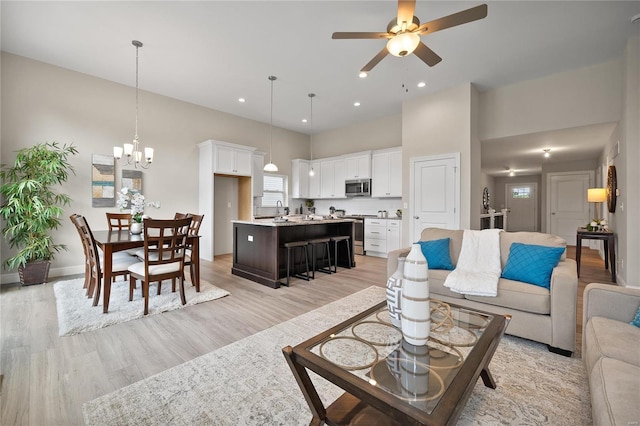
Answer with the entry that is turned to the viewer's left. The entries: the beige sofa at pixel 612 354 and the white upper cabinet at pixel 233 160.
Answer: the beige sofa

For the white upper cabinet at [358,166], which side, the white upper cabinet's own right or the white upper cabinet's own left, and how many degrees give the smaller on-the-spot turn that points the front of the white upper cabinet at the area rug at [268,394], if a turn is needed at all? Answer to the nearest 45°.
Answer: approximately 45° to the white upper cabinet's own left

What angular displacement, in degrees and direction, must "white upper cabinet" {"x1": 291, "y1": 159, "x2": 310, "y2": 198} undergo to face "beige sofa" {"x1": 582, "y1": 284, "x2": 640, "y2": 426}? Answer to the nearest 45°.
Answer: approximately 45° to its right

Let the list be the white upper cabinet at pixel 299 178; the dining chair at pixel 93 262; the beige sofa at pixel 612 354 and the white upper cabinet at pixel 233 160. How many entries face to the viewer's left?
1

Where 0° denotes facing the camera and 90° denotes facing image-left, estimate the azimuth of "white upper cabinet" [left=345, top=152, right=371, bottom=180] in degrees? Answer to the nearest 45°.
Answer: approximately 45°

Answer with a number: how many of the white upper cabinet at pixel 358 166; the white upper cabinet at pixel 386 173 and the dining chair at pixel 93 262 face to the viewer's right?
1

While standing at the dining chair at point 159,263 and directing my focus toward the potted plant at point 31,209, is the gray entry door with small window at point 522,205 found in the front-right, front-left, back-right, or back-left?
back-right

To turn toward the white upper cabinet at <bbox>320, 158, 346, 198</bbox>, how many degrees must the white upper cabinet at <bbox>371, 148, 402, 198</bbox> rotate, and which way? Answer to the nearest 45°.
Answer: approximately 90° to its right

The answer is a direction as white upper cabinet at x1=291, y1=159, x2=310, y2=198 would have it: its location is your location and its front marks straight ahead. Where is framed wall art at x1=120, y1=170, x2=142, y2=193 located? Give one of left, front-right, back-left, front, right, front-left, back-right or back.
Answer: right

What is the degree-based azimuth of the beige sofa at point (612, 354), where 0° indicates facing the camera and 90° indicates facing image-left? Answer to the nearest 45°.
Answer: approximately 90°

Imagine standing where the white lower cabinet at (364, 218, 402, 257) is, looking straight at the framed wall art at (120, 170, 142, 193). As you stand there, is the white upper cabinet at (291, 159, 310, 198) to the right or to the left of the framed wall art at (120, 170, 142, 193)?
right

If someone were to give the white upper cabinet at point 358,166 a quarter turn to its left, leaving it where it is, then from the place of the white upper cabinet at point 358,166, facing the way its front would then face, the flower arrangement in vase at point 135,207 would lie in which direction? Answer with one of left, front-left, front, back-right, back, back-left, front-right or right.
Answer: right

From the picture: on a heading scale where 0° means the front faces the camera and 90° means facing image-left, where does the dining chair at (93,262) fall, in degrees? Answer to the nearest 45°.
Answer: approximately 270°

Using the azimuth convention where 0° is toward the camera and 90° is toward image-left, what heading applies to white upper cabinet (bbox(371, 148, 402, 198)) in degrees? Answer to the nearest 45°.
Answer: approximately 45°

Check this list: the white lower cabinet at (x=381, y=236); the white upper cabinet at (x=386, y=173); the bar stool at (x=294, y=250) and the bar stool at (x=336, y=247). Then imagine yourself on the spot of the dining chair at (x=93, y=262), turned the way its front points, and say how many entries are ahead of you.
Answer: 4

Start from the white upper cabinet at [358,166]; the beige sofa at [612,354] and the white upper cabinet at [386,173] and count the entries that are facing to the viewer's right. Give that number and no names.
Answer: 0

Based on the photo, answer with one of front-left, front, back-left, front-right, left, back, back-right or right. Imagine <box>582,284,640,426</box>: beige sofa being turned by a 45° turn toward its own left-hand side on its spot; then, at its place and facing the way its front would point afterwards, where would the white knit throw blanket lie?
right

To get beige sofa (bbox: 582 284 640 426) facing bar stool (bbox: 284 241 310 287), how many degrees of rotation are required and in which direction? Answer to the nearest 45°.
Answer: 0° — it already faces it
